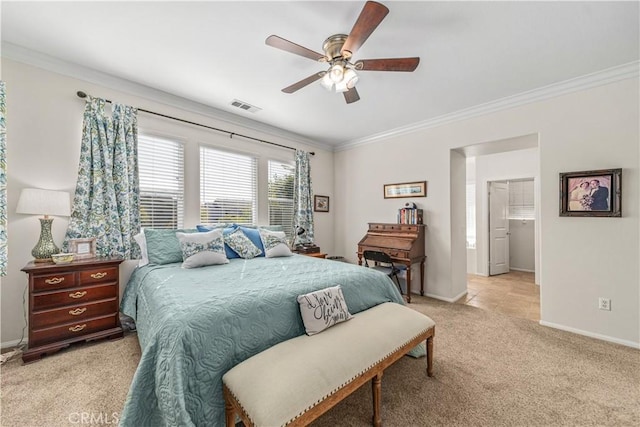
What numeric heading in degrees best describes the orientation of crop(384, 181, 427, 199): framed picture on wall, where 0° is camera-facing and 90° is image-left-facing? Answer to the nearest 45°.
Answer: approximately 45°

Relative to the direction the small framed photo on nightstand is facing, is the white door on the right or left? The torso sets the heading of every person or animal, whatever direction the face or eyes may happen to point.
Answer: on its left

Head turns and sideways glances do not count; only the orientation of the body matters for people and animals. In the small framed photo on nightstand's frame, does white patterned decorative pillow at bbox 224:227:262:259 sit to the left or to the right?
on its left

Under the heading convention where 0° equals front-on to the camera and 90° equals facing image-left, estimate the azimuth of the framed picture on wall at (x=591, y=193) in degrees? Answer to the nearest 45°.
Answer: approximately 0°

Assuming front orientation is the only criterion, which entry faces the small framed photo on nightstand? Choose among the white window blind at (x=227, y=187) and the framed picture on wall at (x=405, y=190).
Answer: the framed picture on wall

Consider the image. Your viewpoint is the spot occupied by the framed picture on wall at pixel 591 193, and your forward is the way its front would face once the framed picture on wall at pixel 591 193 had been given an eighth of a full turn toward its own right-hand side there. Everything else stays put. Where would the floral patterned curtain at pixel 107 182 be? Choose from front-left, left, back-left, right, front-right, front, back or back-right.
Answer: front

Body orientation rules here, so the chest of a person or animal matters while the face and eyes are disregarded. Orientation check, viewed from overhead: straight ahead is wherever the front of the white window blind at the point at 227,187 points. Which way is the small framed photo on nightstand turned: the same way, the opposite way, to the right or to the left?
the same way

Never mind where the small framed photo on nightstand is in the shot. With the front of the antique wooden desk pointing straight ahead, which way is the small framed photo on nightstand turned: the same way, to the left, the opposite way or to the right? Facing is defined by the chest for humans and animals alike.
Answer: to the left

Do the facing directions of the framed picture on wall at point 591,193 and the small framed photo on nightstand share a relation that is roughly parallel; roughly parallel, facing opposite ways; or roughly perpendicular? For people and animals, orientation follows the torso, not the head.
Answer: roughly perpendicular

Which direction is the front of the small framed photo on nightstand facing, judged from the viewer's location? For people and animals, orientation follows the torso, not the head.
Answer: facing the viewer

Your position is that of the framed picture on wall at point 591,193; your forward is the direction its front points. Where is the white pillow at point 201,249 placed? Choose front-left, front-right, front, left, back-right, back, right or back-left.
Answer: front-right

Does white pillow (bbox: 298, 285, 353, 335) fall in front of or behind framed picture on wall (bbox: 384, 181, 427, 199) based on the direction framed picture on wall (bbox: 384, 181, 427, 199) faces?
in front

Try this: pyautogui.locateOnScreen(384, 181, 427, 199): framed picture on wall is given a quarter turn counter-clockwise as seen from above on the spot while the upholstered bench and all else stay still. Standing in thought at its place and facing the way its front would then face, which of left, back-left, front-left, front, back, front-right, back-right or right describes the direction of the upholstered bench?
front-right

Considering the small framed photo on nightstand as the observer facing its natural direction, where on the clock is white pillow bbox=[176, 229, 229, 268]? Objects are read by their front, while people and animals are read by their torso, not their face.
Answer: The white pillow is roughly at 10 o'clock from the small framed photo on nightstand.

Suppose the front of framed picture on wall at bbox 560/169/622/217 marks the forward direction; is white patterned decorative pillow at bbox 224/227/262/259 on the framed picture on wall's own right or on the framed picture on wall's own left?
on the framed picture on wall's own right
